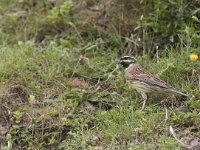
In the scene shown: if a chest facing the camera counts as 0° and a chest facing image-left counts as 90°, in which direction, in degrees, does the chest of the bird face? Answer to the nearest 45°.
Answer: approximately 90°

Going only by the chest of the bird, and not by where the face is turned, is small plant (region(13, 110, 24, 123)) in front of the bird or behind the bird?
in front
